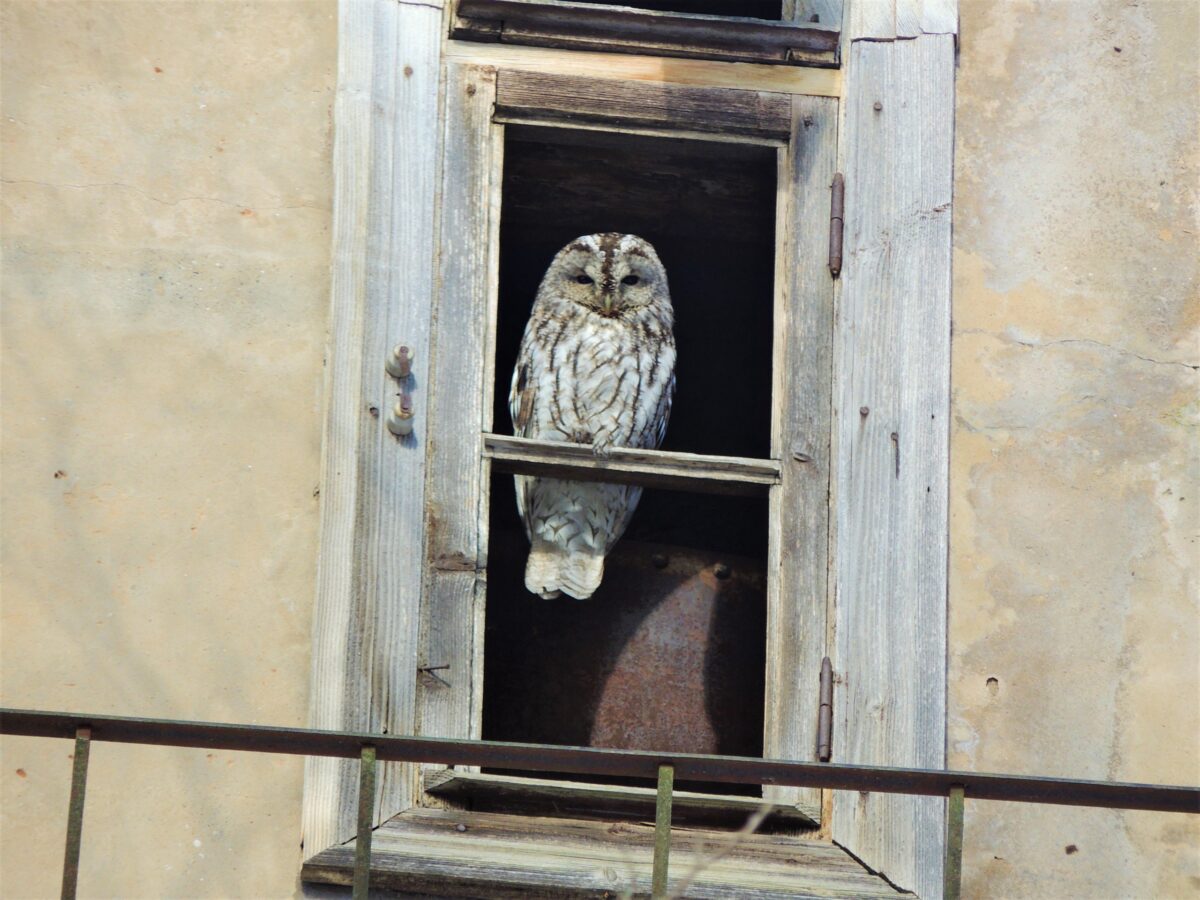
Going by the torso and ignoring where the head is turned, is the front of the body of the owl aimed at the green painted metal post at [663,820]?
yes

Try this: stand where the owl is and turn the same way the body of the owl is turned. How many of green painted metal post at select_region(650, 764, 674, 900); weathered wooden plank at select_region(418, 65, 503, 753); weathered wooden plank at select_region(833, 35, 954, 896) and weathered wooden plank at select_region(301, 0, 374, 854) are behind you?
0

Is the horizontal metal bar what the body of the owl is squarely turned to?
yes

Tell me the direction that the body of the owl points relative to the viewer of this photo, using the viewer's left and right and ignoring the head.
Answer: facing the viewer
